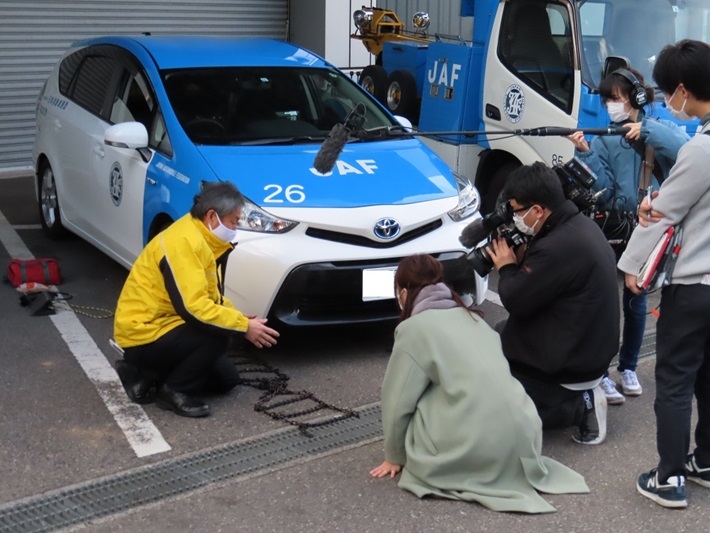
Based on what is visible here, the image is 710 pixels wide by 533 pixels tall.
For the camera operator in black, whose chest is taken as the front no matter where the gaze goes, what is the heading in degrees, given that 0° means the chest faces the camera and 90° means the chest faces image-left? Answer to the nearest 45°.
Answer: approximately 90°

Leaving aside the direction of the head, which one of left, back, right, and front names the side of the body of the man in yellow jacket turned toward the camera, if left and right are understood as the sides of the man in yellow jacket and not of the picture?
right

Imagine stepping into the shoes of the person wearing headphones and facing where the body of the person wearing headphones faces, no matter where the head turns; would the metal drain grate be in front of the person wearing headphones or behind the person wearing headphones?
in front

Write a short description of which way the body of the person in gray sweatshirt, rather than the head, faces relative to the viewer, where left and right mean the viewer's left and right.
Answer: facing to the left of the viewer

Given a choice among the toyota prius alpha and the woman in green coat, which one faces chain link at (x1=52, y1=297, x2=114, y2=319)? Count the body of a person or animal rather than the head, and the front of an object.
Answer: the woman in green coat

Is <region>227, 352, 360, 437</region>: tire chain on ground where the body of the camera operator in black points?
yes

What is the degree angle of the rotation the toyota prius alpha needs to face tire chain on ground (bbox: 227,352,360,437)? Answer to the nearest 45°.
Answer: approximately 45° to its right

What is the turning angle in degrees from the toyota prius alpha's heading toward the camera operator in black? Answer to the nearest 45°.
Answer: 0° — it already faces them

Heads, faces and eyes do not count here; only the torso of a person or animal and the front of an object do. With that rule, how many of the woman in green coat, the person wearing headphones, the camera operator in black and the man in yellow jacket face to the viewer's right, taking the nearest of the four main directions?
1

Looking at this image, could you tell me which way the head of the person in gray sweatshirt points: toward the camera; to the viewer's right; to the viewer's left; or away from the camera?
to the viewer's left

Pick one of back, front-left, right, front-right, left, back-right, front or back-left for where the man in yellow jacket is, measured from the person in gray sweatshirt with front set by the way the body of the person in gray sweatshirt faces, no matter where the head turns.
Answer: front

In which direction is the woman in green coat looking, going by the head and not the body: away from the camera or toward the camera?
away from the camera

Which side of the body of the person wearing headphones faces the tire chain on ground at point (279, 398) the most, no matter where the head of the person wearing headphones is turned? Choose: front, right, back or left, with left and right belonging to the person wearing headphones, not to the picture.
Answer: front

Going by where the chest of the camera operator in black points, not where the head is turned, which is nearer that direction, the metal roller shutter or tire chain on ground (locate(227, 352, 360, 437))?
the tire chain on ground

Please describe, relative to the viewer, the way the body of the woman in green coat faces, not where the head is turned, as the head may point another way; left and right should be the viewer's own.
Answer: facing away from the viewer and to the left of the viewer

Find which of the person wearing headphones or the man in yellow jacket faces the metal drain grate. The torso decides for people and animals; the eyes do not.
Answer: the person wearing headphones
